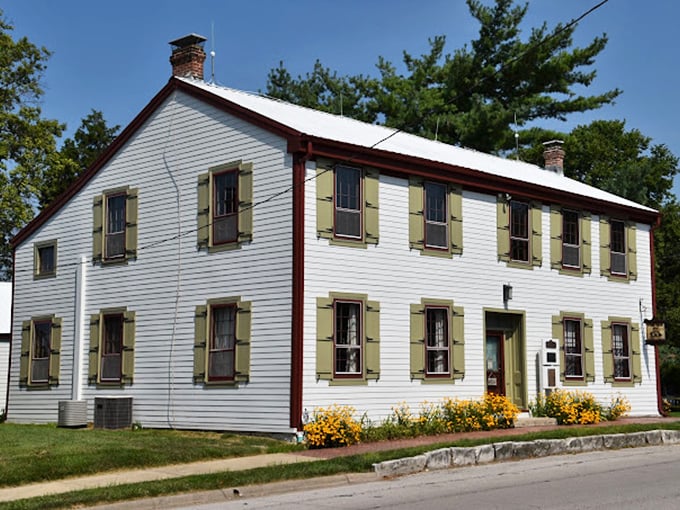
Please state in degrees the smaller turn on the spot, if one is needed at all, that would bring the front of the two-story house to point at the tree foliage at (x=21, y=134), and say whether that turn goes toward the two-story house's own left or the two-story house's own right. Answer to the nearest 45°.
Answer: approximately 180°

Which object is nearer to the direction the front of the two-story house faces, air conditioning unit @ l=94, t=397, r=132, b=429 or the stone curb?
the stone curb

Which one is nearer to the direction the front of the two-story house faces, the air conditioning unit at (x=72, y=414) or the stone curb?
the stone curb

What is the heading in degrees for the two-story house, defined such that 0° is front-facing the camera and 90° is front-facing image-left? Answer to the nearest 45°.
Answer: approximately 315°

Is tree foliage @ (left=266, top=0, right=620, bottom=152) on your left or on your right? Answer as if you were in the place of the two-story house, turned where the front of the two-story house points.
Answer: on your left

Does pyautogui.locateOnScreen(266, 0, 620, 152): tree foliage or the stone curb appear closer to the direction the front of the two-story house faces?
the stone curb

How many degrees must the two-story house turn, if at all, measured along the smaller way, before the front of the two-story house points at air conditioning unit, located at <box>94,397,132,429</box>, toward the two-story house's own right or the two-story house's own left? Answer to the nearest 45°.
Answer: approximately 135° to the two-story house's own right

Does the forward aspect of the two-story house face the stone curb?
yes
